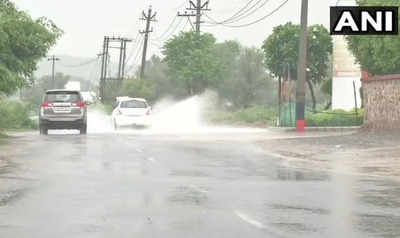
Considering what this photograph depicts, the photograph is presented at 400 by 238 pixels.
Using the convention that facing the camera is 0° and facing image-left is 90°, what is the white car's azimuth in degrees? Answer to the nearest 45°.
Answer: approximately 180°

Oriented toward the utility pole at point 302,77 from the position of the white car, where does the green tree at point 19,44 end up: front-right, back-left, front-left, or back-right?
back-right

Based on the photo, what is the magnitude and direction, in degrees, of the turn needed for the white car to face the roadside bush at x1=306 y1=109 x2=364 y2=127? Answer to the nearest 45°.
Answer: approximately 90° to its right

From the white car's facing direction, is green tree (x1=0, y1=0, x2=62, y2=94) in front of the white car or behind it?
behind

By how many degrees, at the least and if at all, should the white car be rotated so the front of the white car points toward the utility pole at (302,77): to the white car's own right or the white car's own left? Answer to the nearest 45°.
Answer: approximately 90° to the white car's own right

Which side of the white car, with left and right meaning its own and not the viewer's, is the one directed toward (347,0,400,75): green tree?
right

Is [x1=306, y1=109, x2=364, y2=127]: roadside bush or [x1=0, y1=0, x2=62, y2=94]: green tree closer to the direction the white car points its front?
the roadside bush
